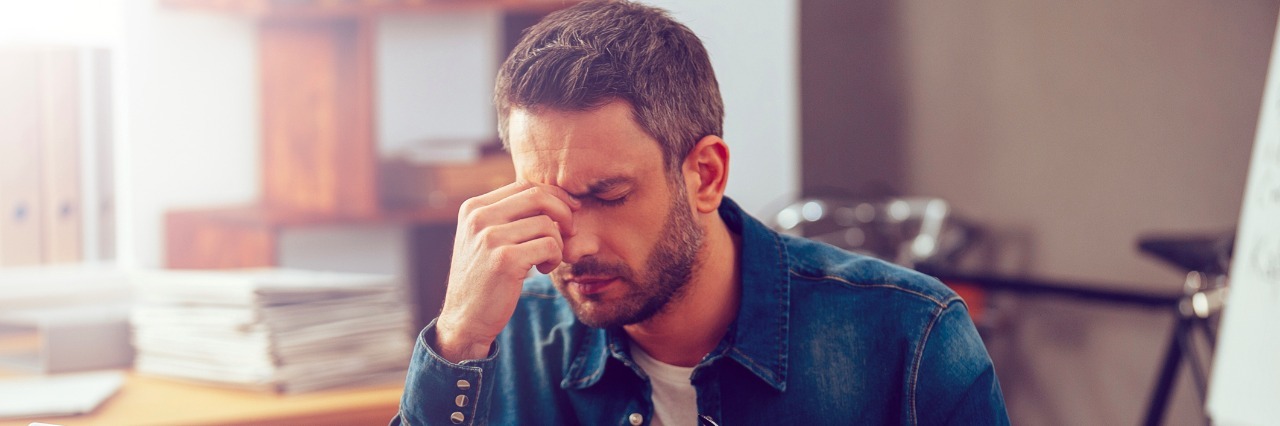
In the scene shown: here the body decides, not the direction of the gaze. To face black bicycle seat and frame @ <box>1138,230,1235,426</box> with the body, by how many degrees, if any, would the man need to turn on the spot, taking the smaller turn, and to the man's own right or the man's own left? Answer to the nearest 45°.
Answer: approximately 180°

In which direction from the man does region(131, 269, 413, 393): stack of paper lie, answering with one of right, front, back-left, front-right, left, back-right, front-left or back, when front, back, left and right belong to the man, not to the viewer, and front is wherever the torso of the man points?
right

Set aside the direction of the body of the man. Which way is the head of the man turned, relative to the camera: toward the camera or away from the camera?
toward the camera

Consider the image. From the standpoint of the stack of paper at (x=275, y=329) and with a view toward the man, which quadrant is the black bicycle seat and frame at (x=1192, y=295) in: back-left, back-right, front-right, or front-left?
front-left

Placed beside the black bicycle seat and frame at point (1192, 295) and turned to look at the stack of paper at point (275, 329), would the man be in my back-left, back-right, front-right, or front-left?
front-left

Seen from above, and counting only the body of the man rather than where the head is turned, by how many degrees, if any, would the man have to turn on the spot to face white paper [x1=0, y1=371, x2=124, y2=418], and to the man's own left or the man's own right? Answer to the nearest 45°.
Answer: approximately 45° to the man's own right

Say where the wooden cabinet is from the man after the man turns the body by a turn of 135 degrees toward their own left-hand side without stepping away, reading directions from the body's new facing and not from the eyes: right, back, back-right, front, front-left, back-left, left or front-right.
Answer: back-left

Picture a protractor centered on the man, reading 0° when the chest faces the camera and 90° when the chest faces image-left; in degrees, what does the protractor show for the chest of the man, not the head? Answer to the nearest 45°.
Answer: approximately 45°
